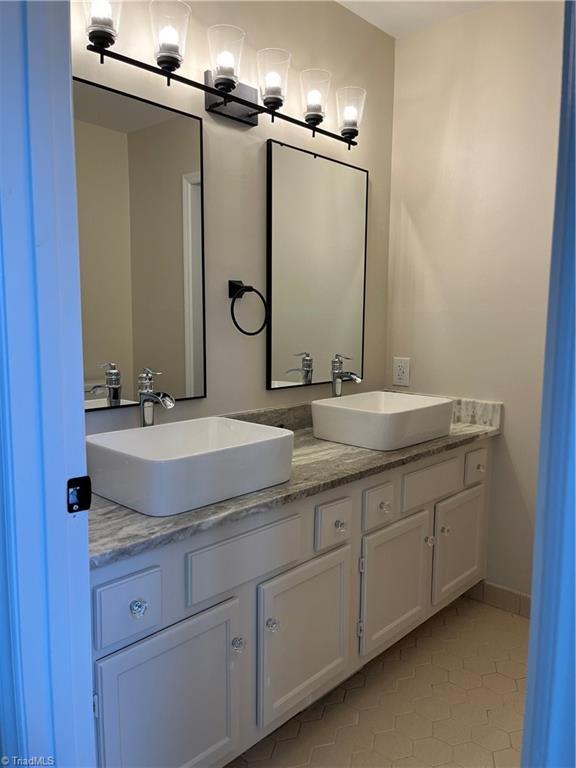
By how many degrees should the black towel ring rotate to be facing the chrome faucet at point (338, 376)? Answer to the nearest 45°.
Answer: approximately 90° to its left

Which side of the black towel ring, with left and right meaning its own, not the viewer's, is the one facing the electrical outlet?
left

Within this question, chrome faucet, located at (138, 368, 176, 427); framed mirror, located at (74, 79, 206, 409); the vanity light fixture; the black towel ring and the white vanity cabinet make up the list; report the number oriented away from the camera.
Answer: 0

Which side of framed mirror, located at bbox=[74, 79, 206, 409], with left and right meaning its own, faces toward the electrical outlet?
left

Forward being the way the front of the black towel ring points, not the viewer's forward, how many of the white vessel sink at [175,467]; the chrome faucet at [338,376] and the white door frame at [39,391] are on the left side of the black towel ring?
1

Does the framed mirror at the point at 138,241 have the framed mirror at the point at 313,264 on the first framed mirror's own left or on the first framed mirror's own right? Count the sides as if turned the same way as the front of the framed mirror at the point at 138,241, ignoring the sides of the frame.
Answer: on the first framed mirror's own left

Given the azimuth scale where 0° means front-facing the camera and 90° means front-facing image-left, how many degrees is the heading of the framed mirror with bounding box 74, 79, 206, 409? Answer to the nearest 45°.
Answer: approximately 315°

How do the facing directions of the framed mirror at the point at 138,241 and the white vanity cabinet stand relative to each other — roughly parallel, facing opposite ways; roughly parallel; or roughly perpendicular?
roughly parallel

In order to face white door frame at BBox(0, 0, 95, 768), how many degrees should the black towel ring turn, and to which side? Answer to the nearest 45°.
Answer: approximately 45° to its right
